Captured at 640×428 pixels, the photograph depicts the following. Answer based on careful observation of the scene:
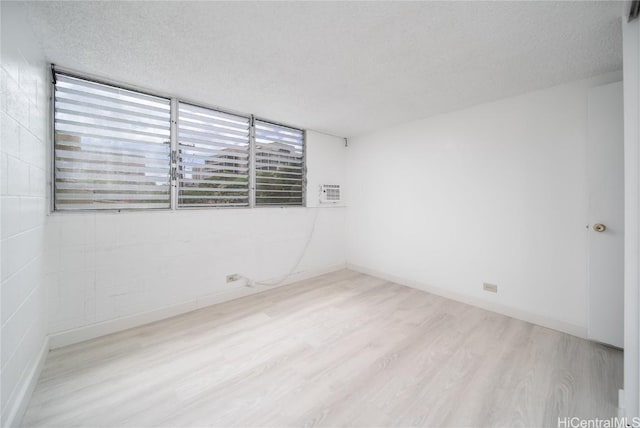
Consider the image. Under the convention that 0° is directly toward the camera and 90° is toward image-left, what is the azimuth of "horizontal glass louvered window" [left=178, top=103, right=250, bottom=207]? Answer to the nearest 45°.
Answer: approximately 315°

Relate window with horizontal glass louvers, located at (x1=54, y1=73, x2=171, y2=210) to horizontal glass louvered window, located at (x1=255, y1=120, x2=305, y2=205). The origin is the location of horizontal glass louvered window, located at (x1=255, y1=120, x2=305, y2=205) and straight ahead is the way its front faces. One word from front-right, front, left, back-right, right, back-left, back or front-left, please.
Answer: right

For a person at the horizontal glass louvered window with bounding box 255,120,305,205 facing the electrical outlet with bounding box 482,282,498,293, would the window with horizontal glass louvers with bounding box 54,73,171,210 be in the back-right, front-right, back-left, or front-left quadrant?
back-right

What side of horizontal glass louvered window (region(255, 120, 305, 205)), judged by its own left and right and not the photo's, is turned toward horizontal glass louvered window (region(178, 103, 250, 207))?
right

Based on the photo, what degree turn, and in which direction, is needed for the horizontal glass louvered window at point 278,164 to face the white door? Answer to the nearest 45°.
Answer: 0° — it already faces it

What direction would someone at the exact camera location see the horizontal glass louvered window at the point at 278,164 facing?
facing the viewer and to the right of the viewer

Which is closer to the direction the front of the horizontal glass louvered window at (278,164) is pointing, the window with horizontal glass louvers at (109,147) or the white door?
the white door

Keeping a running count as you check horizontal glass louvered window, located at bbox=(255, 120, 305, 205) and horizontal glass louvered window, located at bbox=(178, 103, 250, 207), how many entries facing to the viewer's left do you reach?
0

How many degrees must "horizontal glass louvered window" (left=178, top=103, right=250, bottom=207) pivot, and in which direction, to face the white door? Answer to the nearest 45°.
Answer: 0° — it already faces it

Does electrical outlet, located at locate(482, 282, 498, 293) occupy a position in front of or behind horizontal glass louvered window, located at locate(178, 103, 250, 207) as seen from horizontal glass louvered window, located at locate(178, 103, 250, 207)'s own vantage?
in front
